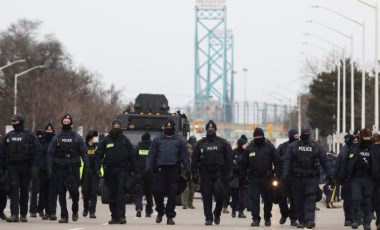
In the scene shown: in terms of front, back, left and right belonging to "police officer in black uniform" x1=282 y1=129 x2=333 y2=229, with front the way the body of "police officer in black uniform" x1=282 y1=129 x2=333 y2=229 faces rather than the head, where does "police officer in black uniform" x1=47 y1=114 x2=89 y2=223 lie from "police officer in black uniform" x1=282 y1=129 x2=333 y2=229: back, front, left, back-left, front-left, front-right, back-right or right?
right

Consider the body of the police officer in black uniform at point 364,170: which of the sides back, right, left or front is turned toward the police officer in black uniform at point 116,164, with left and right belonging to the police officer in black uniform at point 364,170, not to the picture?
right

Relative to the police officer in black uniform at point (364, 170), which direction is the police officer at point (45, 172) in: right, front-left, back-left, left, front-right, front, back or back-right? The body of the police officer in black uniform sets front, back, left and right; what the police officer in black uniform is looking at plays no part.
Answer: right

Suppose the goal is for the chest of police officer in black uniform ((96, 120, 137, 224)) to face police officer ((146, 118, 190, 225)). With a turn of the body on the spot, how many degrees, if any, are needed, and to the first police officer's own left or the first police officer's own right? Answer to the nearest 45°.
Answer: approximately 90° to the first police officer's own left
